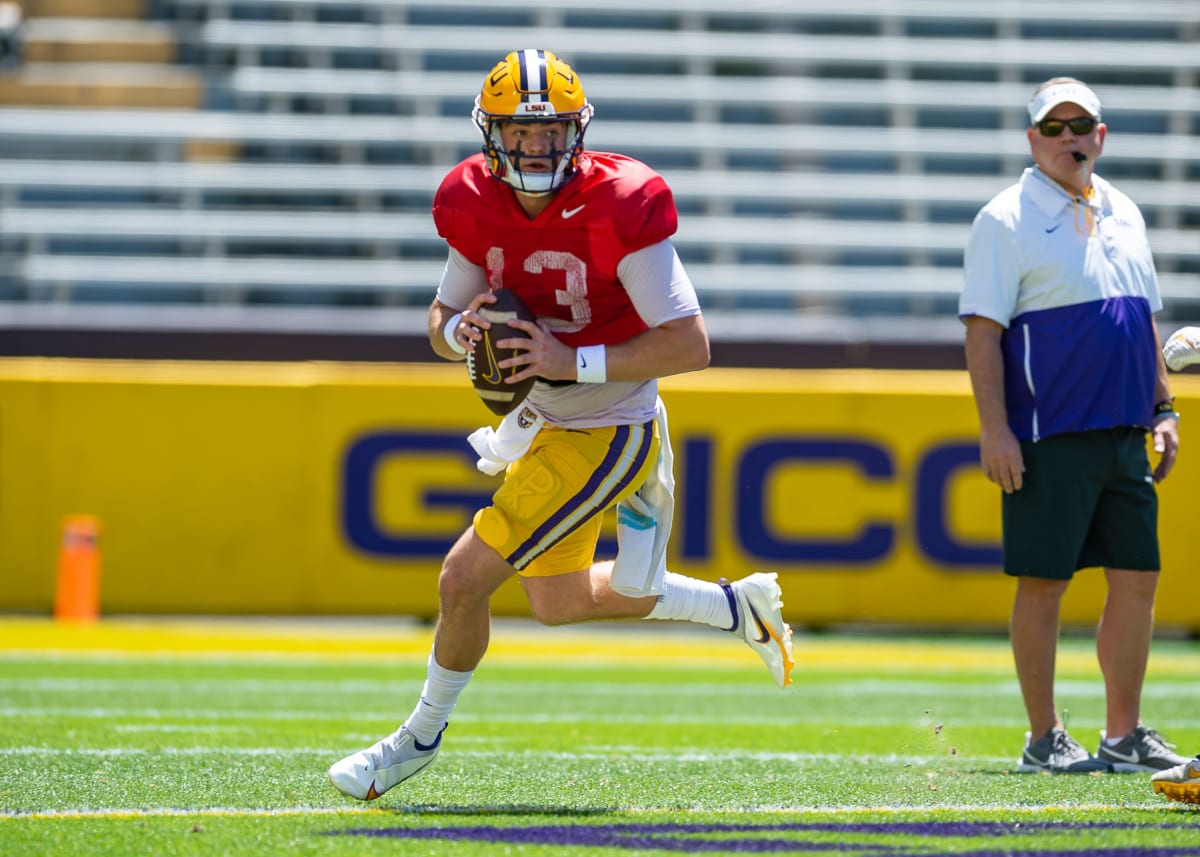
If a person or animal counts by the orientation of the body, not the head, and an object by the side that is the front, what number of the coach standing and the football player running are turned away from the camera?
0

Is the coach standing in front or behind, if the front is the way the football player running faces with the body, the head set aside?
behind

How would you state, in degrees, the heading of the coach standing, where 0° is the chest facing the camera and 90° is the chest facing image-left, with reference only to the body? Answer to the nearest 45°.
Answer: approximately 315°

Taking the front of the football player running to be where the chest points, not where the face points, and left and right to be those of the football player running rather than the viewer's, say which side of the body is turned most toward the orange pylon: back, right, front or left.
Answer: right

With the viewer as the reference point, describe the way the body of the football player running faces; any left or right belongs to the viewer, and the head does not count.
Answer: facing the viewer and to the left of the viewer

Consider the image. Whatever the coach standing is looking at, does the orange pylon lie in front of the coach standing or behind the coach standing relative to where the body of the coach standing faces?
behind

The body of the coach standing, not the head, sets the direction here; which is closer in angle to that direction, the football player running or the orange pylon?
the football player running
